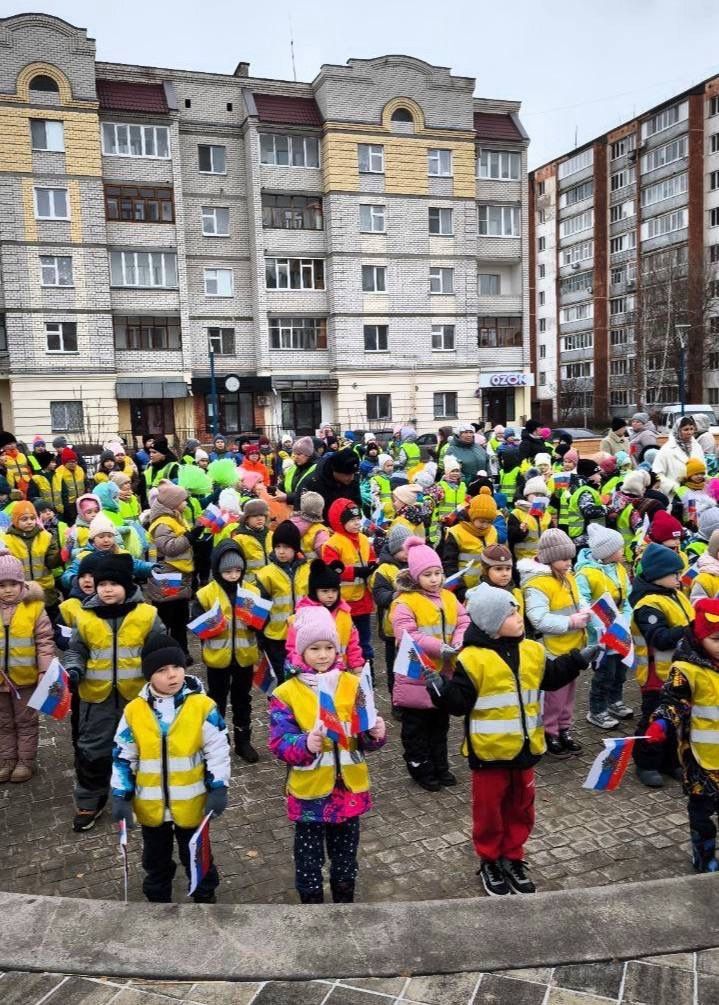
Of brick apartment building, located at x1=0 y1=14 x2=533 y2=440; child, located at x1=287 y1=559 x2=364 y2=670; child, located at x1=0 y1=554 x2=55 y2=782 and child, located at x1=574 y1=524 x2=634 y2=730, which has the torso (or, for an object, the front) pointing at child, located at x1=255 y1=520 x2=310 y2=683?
the brick apartment building

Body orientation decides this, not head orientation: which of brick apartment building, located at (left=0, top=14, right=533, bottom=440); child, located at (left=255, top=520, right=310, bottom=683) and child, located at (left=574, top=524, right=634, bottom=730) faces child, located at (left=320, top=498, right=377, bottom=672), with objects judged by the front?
the brick apartment building

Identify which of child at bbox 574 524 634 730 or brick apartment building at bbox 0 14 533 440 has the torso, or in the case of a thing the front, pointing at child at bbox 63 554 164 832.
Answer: the brick apartment building

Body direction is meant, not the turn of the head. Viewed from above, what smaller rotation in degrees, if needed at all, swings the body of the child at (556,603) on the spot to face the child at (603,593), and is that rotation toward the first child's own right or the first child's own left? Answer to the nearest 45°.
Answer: approximately 90° to the first child's own left

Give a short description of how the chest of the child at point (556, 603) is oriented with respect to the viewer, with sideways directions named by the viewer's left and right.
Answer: facing the viewer and to the right of the viewer

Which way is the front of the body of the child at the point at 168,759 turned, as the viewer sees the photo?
toward the camera

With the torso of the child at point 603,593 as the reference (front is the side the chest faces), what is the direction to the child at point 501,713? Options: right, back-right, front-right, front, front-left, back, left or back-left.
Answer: front-right

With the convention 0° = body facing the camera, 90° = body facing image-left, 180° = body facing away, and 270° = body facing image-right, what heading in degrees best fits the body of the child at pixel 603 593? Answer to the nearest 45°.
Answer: approximately 315°

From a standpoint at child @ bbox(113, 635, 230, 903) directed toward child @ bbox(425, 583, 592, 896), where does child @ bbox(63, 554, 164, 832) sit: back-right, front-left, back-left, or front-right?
back-left

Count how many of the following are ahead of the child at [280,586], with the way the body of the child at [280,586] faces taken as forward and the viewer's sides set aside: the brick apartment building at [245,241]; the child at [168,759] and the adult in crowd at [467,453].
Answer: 1

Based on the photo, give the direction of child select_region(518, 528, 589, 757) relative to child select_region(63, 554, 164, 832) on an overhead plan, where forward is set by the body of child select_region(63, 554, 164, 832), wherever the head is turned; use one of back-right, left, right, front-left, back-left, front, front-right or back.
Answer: left

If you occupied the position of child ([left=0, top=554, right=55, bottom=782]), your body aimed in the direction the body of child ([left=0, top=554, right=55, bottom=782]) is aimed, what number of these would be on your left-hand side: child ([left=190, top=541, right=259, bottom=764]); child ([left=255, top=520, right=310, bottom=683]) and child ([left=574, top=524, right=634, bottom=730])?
3

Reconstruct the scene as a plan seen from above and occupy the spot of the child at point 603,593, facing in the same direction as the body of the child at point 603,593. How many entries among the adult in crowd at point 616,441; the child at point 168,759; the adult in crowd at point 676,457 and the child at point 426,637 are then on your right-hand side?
2

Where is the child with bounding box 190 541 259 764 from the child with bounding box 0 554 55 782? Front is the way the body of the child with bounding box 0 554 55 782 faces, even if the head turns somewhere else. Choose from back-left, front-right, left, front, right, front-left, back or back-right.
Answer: left

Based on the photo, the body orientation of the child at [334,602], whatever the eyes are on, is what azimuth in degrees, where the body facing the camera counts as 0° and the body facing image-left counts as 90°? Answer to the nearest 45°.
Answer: approximately 0°
